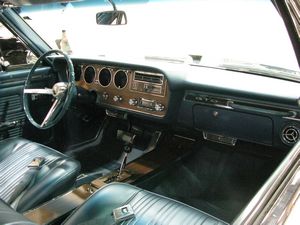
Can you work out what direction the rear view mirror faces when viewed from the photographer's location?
facing the viewer

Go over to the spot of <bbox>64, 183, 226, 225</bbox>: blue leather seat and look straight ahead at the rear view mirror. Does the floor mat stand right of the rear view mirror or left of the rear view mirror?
right
